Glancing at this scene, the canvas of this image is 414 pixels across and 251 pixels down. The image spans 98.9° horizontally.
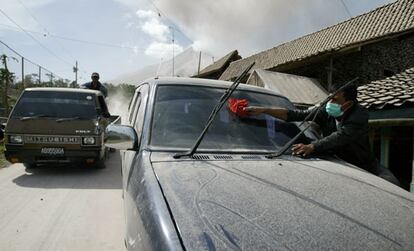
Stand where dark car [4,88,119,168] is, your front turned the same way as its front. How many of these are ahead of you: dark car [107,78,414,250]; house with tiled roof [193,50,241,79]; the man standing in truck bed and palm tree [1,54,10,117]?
1

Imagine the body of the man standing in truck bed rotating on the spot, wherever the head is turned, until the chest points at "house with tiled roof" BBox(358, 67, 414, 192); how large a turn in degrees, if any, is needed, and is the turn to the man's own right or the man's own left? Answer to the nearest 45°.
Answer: approximately 45° to the man's own left

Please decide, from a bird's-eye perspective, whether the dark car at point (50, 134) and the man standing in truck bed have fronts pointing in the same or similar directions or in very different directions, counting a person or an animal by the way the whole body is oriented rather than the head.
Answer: same or similar directions

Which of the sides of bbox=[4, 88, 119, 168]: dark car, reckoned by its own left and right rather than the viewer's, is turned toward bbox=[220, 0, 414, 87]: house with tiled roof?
left

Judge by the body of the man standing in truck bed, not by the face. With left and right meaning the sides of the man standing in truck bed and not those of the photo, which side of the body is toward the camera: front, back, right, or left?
front

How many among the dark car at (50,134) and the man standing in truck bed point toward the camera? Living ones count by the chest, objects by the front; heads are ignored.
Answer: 2

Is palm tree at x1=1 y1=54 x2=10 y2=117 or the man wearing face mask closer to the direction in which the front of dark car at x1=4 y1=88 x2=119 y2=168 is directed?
the man wearing face mask

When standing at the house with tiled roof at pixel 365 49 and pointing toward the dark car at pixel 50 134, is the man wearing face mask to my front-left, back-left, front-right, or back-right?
front-left

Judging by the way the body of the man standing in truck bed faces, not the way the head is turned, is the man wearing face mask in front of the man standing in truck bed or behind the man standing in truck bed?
in front

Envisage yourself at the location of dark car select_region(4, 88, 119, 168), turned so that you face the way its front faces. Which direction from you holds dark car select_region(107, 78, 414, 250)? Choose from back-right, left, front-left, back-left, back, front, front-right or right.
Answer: front

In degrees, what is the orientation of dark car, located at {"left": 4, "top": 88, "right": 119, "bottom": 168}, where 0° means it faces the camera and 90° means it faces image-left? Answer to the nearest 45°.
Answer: approximately 0°

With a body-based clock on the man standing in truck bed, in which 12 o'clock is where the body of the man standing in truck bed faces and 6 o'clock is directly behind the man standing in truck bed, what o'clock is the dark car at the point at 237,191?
The dark car is roughly at 12 o'clock from the man standing in truck bed.

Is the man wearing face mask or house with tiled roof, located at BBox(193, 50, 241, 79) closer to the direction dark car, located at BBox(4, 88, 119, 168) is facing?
the man wearing face mask
